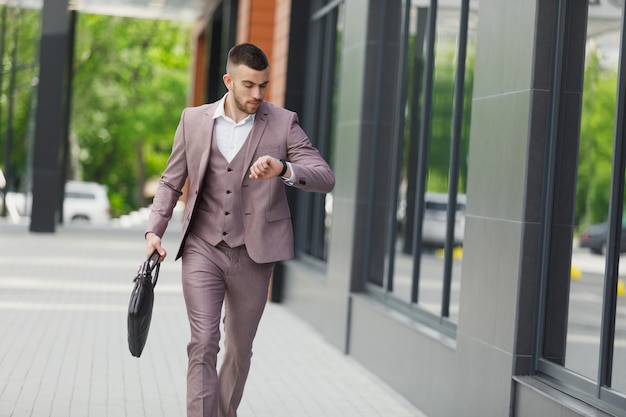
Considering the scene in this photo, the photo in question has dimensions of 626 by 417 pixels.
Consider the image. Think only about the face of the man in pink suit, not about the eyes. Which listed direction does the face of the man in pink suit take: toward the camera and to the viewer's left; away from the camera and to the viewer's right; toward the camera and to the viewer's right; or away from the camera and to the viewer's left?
toward the camera and to the viewer's right

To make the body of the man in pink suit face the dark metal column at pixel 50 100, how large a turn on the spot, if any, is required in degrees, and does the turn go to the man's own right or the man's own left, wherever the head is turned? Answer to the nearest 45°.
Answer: approximately 180°

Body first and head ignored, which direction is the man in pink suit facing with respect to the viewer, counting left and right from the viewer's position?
facing the viewer

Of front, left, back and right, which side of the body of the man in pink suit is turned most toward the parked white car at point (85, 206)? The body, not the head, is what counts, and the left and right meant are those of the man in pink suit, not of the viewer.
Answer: back
